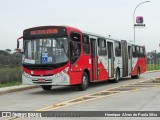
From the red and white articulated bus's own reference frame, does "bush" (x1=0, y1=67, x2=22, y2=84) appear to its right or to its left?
on its right
